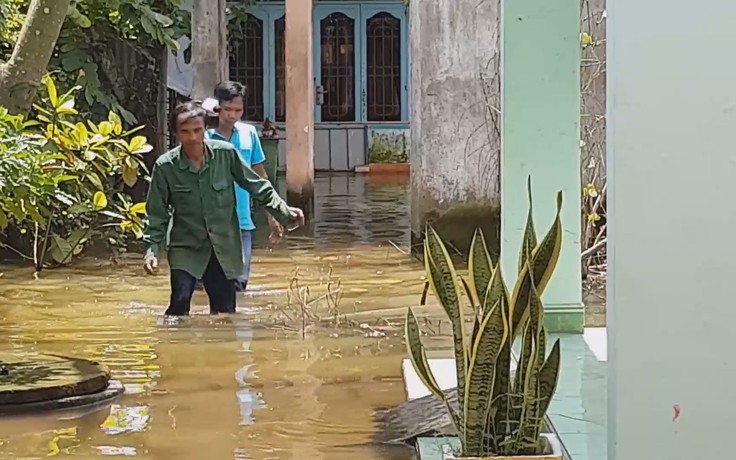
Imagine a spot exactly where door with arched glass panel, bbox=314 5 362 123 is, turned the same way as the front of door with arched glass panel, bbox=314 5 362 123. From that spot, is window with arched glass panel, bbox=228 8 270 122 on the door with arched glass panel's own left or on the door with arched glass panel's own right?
on the door with arched glass panel's own right

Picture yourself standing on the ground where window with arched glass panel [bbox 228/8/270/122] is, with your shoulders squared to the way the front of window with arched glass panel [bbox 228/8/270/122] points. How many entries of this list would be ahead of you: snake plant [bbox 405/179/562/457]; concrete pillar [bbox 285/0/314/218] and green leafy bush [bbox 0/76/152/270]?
3

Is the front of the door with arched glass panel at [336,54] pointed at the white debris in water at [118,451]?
yes

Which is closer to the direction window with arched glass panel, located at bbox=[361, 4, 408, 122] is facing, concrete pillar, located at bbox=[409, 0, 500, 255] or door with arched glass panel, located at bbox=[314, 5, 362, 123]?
the concrete pillar

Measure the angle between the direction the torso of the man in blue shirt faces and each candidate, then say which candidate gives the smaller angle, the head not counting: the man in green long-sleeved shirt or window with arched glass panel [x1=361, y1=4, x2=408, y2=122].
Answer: the man in green long-sleeved shirt

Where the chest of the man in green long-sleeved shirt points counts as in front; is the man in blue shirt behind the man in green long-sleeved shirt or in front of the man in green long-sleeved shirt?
behind

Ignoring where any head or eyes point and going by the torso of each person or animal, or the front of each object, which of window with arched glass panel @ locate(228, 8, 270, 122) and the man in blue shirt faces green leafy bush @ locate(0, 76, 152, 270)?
the window with arched glass panel

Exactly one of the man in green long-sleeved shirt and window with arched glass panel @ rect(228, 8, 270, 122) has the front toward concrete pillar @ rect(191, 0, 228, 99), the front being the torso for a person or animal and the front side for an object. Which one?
the window with arched glass panel
